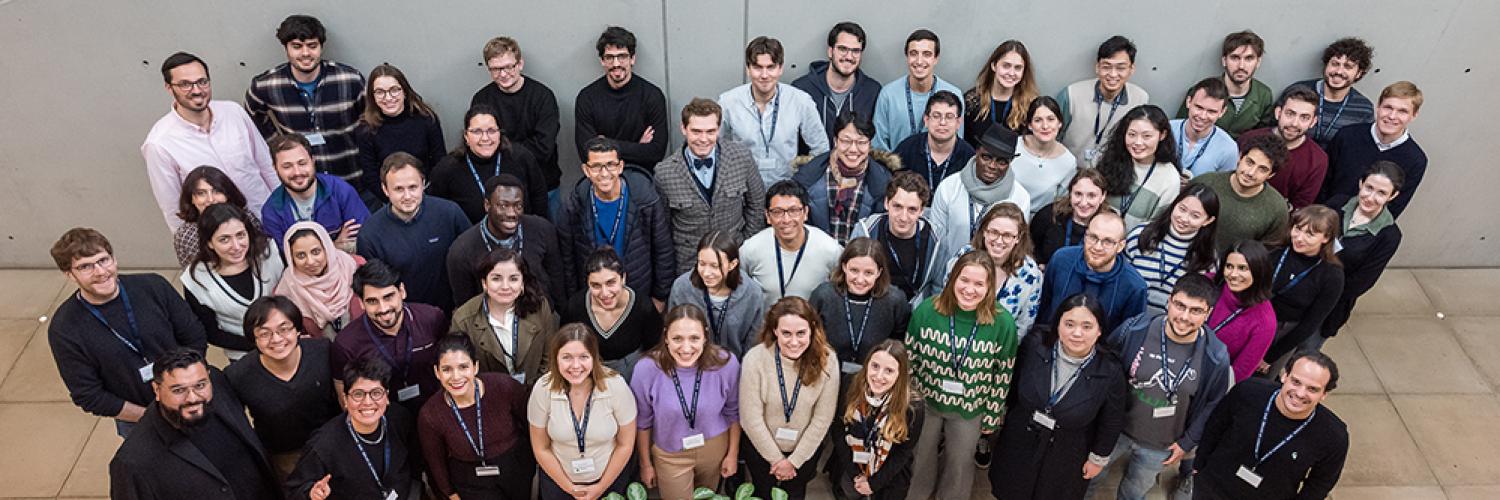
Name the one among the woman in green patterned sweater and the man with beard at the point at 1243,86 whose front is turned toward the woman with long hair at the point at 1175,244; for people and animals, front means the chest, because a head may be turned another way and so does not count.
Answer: the man with beard

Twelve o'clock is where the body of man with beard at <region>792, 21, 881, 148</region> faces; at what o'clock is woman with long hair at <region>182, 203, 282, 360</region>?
The woman with long hair is roughly at 2 o'clock from the man with beard.

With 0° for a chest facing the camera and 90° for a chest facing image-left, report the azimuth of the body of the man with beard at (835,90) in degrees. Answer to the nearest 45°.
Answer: approximately 0°

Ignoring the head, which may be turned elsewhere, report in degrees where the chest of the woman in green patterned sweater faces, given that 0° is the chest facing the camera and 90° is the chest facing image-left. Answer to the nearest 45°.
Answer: approximately 0°

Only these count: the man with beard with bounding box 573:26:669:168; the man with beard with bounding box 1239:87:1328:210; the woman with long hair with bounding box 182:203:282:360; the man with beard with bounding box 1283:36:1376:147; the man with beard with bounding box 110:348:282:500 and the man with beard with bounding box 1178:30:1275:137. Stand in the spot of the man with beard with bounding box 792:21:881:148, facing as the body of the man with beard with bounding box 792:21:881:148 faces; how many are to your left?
3
